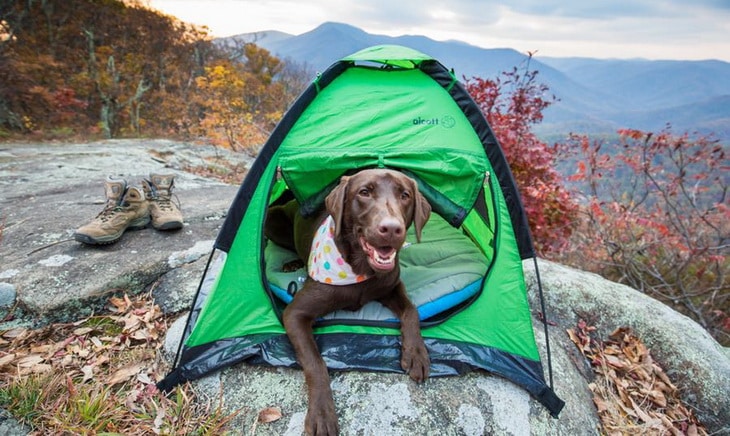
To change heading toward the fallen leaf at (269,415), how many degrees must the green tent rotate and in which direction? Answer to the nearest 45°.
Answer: approximately 45° to its right

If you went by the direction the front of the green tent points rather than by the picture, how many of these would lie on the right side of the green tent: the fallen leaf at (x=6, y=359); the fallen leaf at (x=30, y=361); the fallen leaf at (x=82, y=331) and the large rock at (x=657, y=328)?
3

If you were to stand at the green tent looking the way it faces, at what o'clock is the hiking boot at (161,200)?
The hiking boot is roughly at 4 o'clock from the green tent.

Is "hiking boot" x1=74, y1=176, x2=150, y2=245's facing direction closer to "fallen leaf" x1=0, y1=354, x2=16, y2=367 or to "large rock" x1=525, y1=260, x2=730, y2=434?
the fallen leaf

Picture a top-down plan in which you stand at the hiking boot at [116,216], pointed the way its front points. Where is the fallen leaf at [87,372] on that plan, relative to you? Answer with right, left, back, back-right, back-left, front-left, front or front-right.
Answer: front-left

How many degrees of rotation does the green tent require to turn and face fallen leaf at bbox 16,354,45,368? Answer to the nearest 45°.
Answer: approximately 90° to its right

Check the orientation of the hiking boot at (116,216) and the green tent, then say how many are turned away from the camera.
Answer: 0

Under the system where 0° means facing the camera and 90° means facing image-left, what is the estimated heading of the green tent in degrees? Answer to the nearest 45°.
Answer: approximately 0°

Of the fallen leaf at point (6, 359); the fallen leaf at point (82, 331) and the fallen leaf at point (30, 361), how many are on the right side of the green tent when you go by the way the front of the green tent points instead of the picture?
3

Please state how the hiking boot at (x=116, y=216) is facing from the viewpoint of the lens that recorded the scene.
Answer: facing the viewer and to the left of the viewer

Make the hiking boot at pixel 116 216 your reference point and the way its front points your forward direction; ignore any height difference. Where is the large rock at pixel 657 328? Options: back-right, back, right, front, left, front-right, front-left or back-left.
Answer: left

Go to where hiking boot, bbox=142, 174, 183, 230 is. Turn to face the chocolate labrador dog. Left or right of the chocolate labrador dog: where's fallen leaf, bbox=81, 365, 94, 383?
right

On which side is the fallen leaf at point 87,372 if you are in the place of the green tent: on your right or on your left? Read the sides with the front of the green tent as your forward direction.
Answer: on your right
